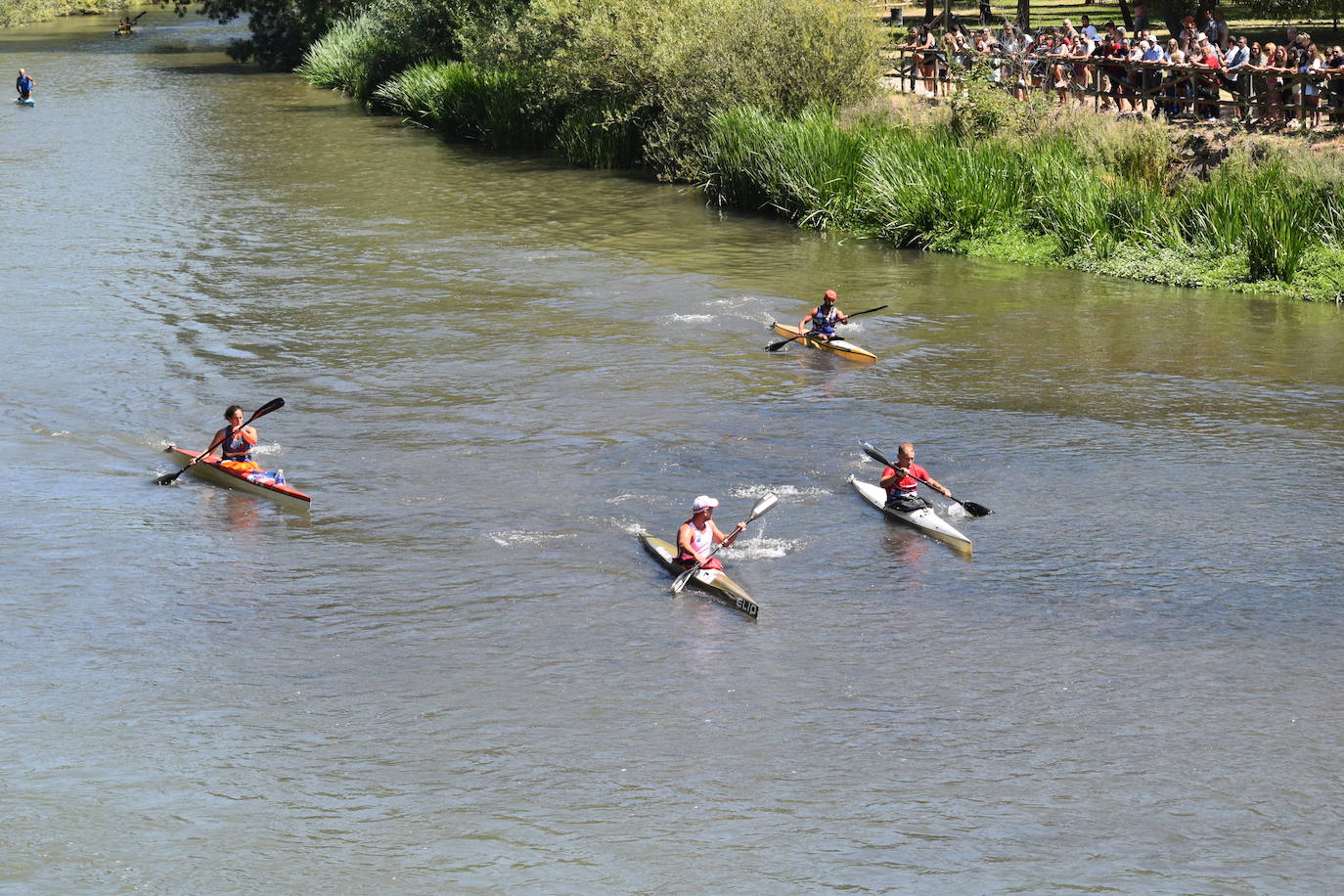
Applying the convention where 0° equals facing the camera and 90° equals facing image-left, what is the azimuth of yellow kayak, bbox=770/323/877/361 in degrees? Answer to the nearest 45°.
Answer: approximately 315°

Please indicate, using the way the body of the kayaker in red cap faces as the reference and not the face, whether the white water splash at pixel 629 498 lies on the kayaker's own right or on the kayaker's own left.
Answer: on the kayaker's own right

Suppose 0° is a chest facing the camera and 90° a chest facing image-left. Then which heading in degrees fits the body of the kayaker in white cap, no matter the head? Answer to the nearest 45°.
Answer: approximately 315°

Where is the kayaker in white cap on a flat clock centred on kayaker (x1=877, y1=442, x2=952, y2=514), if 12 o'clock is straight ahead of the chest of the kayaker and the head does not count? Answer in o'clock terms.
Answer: The kayaker in white cap is roughly at 3 o'clock from the kayaker.

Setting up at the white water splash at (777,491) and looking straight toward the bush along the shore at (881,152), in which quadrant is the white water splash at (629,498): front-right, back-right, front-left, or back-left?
back-left

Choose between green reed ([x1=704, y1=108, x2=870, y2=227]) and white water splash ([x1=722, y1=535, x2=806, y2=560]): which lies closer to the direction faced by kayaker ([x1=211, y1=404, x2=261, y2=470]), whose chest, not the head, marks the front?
the white water splash

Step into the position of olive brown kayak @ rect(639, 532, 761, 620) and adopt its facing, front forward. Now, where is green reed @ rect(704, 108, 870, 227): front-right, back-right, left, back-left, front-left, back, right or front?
back-left
